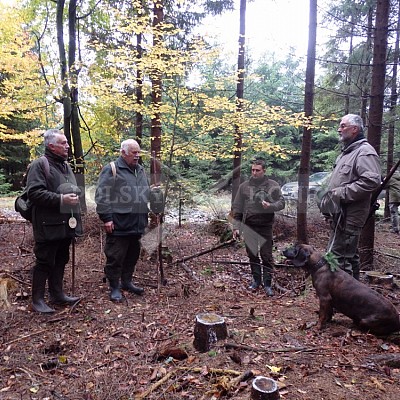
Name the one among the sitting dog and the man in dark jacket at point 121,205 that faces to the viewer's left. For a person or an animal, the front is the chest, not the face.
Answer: the sitting dog

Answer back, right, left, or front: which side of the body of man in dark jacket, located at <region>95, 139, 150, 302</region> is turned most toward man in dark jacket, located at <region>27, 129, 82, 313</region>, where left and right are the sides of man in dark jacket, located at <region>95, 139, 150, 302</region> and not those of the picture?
right

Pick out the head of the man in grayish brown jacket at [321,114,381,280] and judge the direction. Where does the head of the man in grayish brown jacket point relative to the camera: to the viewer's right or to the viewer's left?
to the viewer's left

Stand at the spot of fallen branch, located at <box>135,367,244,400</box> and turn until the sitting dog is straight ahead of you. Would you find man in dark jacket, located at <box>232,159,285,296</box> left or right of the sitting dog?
left

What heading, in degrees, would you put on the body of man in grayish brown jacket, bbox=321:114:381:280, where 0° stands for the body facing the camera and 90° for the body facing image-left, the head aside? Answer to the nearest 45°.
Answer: approximately 90°

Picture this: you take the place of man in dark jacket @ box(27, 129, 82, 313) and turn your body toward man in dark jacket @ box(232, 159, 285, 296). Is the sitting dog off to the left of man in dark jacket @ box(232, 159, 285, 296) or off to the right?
right

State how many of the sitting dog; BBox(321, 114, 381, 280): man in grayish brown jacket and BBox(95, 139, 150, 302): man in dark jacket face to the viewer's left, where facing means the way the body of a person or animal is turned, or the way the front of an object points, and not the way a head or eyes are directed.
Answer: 2

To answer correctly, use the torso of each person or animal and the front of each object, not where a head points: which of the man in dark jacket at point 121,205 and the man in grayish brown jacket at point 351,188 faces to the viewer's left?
the man in grayish brown jacket

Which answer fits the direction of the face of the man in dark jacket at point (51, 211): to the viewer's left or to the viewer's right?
to the viewer's right

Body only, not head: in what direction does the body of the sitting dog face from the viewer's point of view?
to the viewer's left

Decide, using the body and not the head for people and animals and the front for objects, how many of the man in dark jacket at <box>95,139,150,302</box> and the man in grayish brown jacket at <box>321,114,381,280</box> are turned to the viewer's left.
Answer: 1

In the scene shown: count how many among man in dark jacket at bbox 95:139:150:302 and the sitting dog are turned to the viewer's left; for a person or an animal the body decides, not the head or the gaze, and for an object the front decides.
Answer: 1
